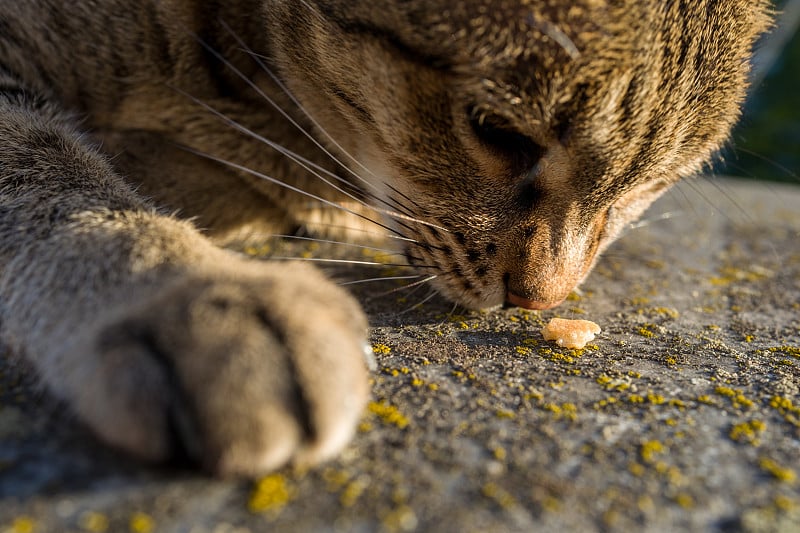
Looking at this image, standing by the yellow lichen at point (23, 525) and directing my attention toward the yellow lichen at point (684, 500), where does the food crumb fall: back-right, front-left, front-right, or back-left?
front-left

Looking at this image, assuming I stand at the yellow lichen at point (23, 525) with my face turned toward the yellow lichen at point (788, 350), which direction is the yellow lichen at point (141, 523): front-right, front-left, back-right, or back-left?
front-right

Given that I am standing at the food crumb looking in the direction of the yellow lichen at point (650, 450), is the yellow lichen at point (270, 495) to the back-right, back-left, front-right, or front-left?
front-right

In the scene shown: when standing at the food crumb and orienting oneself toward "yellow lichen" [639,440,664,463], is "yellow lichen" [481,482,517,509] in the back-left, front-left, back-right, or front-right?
front-right

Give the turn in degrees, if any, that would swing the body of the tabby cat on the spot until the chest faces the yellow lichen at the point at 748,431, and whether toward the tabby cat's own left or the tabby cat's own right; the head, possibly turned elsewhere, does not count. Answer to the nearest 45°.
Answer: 0° — it already faces it

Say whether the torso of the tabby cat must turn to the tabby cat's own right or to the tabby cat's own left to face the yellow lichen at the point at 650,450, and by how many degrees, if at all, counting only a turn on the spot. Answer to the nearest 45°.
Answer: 0° — it already faces it

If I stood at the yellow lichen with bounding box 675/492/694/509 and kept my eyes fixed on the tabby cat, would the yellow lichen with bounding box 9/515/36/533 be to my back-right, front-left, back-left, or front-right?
front-left

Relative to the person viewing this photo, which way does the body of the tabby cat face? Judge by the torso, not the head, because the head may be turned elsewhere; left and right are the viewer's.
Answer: facing the viewer and to the right of the viewer

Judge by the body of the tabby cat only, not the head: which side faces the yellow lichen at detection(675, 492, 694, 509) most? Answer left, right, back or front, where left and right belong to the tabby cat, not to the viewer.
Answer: front

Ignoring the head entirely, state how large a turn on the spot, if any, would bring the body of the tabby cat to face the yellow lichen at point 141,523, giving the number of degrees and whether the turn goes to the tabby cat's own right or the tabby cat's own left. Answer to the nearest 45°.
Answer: approximately 45° to the tabby cat's own right
